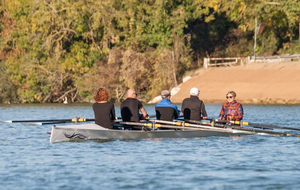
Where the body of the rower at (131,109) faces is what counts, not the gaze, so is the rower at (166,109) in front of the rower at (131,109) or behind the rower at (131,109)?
in front

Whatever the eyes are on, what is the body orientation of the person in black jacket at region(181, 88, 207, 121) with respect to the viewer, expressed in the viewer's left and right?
facing away from the viewer and to the right of the viewer

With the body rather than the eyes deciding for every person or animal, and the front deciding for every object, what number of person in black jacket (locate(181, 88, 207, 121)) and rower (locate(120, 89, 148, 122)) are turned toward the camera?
0

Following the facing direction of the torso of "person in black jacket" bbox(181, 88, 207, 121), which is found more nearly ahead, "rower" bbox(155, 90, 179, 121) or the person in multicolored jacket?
the person in multicolored jacket

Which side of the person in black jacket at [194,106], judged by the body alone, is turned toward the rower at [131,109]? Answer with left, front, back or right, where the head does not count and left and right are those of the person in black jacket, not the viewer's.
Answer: back

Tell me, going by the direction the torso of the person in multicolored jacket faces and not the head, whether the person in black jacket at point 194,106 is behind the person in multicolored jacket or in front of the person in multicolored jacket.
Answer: in front
